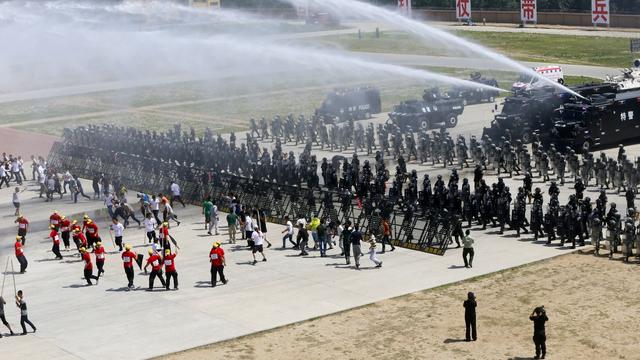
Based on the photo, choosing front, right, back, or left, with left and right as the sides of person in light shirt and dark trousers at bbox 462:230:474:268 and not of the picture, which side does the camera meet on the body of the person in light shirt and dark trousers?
back

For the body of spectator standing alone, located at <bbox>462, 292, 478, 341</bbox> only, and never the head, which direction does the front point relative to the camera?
away from the camera

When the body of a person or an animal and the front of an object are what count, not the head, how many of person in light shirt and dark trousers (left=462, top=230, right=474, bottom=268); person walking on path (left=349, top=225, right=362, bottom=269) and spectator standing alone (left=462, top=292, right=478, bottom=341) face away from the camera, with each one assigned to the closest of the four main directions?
3

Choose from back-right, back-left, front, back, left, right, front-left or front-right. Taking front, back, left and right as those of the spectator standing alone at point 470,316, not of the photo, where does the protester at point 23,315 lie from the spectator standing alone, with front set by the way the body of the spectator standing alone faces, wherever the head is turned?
left

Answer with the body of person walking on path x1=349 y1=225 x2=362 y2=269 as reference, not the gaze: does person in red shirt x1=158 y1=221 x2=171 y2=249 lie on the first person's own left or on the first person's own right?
on the first person's own left

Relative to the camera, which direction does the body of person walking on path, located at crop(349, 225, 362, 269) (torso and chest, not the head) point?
away from the camera

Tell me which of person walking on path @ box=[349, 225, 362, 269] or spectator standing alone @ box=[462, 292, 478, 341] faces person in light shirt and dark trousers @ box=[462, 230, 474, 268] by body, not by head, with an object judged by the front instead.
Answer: the spectator standing alone

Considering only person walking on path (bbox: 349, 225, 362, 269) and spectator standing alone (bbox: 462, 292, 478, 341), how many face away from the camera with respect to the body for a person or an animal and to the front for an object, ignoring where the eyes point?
2

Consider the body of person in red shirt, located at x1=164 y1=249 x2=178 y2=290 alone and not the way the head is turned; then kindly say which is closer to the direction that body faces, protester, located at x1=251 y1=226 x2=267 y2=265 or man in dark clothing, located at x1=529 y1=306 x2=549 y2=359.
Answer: the protester

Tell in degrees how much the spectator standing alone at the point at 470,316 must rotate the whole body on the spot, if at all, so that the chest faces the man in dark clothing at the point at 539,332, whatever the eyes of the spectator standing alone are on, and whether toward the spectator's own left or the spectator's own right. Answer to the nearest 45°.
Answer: approximately 135° to the spectator's own right

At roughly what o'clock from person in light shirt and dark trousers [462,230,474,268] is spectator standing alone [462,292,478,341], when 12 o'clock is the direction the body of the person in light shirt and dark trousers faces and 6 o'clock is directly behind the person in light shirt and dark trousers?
The spectator standing alone is roughly at 6 o'clock from the person in light shirt and dark trousers.

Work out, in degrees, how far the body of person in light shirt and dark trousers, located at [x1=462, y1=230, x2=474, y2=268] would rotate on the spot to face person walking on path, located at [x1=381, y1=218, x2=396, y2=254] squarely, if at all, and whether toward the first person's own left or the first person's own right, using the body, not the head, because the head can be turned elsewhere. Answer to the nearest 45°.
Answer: approximately 45° to the first person's own left

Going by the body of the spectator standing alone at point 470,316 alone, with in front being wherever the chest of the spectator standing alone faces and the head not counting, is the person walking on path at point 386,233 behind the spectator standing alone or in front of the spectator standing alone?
in front
